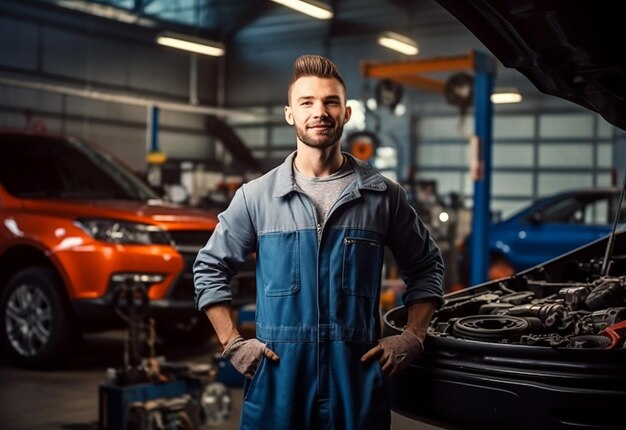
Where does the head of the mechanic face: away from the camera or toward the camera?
toward the camera

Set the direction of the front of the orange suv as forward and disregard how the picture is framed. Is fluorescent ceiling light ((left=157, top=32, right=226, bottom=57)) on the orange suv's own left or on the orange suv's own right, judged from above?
on the orange suv's own left

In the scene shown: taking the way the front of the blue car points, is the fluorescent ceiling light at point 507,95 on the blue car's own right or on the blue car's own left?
on the blue car's own right

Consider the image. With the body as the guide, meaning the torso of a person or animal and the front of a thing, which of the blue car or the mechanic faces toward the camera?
the mechanic

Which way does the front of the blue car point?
to the viewer's left

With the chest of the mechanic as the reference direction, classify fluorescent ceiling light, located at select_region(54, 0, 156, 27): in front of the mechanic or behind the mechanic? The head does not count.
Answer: behind

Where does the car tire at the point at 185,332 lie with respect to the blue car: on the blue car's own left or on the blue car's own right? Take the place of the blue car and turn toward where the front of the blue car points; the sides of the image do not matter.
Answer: on the blue car's own left

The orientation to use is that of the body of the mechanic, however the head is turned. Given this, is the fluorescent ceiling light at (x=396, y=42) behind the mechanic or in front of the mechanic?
behind

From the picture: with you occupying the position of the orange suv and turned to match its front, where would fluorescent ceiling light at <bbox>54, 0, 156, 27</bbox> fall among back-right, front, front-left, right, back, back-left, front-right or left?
back-left

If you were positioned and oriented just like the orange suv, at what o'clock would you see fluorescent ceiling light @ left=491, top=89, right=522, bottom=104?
The fluorescent ceiling light is roughly at 9 o'clock from the orange suv.

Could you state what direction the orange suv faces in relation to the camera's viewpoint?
facing the viewer and to the right of the viewer

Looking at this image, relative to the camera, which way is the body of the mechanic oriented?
toward the camera

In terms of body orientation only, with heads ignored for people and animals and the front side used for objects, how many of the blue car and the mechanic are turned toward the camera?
1

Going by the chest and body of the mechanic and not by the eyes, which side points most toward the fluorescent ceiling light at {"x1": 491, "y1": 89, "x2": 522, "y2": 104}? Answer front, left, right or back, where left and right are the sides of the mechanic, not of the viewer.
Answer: back

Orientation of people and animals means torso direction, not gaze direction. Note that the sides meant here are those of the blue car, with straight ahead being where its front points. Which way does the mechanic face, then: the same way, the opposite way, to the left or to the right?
to the left
